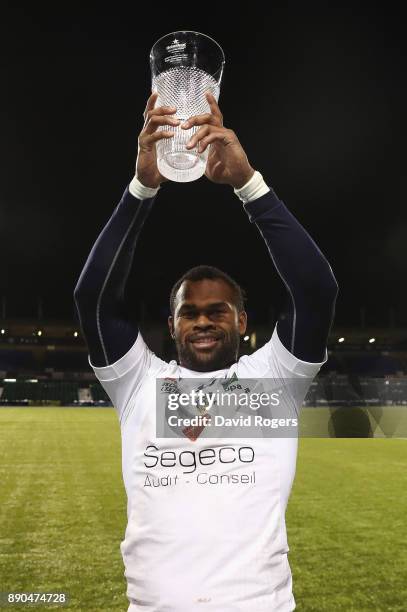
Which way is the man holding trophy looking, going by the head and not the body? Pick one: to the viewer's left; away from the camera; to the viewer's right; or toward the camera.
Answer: toward the camera

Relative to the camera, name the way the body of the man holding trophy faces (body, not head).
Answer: toward the camera
